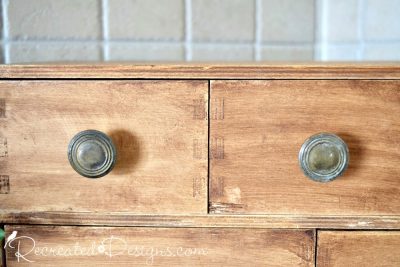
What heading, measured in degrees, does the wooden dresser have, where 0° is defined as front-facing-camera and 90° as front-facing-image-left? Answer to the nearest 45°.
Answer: approximately 0°
